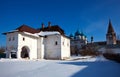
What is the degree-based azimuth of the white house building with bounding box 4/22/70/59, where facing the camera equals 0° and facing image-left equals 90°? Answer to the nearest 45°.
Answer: approximately 315°
